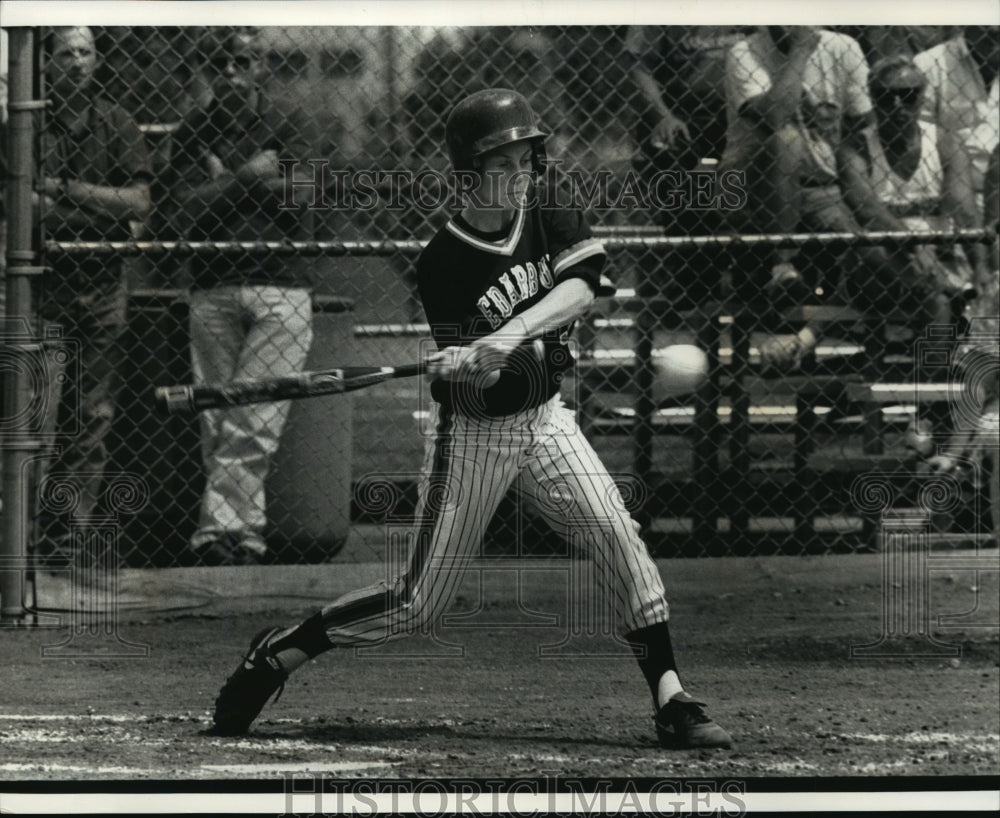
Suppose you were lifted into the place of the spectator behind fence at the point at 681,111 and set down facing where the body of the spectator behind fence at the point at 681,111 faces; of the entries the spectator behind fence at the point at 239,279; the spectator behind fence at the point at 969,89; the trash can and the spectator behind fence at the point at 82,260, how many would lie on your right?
3

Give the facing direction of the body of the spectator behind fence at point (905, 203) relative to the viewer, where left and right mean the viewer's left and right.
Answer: facing the viewer

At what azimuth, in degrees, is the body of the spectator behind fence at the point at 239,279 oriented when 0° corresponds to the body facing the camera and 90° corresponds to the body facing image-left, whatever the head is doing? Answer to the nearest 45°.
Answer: approximately 0°

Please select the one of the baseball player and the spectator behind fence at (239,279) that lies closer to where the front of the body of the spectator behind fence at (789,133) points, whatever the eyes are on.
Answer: the baseball player

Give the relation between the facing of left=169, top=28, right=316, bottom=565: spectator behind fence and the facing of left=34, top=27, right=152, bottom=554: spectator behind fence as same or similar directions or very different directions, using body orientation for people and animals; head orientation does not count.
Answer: same or similar directions

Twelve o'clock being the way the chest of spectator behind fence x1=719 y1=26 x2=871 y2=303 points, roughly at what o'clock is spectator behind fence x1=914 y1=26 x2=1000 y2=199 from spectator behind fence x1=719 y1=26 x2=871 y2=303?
spectator behind fence x1=914 y1=26 x2=1000 y2=199 is roughly at 8 o'clock from spectator behind fence x1=719 y1=26 x2=871 y2=303.

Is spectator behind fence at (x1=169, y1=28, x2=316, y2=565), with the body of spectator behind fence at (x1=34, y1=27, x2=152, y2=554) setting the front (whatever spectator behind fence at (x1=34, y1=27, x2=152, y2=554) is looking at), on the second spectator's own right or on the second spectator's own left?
on the second spectator's own left

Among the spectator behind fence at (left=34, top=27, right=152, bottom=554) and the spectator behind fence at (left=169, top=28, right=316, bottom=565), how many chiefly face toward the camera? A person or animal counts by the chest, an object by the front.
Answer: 2

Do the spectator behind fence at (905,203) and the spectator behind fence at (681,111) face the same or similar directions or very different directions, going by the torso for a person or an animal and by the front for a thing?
same or similar directions

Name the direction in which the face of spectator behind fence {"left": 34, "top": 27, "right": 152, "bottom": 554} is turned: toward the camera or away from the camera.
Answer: toward the camera

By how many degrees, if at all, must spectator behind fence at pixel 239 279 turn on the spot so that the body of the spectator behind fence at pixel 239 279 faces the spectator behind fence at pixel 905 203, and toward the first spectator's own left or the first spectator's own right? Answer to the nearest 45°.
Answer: approximately 90° to the first spectator's own left

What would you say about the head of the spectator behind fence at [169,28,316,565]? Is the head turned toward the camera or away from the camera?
toward the camera

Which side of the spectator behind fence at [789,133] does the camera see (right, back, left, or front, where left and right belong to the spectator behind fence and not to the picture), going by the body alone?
front

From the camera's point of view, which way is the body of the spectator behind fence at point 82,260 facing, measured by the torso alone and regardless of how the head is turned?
toward the camera

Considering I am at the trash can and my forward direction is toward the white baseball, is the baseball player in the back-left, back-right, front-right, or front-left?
front-right

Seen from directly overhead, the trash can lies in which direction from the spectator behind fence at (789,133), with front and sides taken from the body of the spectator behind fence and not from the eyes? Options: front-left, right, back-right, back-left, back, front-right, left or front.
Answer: right
